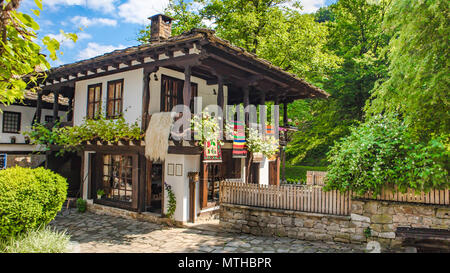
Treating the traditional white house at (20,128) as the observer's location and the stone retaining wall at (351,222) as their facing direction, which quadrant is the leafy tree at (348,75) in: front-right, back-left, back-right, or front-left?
front-left
